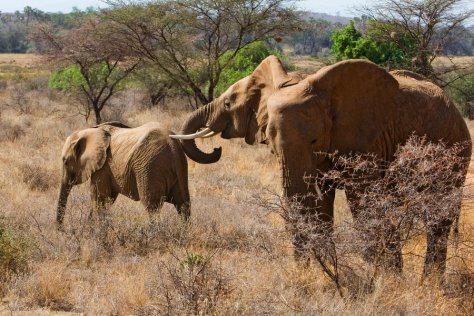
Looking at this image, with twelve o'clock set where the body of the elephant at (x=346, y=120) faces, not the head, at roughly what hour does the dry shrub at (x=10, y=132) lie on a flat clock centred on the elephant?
The dry shrub is roughly at 2 o'clock from the elephant.

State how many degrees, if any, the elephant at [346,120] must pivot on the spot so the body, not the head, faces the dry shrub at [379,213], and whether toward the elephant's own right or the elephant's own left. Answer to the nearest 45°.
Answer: approximately 90° to the elephant's own left

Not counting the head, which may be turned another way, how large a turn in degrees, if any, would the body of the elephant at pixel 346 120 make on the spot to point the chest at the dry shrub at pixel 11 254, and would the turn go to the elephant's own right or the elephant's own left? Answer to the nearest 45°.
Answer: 0° — it already faces it

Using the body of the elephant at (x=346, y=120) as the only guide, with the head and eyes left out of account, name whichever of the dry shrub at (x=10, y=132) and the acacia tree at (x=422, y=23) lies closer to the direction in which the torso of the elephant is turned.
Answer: the dry shrub

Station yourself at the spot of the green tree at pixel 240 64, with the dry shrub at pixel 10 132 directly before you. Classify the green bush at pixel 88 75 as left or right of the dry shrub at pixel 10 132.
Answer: right

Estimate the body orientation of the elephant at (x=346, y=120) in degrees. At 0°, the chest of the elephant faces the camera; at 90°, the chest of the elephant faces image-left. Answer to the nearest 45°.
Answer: approximately 90°

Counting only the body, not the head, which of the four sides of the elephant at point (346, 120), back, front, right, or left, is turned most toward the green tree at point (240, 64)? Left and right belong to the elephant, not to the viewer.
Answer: right

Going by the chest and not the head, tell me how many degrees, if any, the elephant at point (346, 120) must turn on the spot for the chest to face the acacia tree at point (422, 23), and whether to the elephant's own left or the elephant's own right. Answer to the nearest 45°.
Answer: approximately 90° to the elephant's own right

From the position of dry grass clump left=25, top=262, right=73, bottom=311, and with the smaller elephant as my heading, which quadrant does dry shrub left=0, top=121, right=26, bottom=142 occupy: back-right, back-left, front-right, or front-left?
front-left

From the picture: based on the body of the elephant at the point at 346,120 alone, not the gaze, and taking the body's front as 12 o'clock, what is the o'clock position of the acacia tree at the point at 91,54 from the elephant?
The acacia tree is roughly at 2 o'clock from the elephant.

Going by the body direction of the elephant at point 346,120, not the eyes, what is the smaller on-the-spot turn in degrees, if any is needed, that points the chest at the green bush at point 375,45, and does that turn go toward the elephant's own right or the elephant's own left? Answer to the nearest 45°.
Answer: approximately 90° to the elephant's own right
